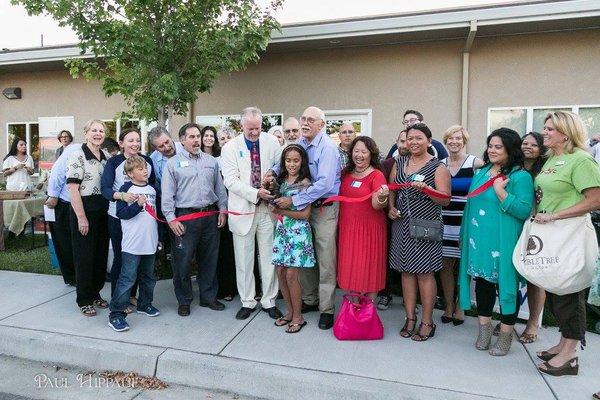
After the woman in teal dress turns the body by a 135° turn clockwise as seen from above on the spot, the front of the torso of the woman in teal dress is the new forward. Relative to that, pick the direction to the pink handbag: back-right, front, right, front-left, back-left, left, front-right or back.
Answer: left

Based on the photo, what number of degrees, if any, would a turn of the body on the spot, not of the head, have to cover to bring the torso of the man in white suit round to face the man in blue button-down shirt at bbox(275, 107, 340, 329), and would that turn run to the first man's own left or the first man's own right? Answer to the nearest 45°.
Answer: approximately 45° to the first man's own left

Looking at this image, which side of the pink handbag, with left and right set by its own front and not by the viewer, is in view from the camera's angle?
front

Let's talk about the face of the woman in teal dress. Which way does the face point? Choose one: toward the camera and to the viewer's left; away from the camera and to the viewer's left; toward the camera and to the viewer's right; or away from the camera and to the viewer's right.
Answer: toward the camera and to the viewer's left

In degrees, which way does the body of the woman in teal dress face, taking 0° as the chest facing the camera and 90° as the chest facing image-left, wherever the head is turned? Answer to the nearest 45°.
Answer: approximately 45°

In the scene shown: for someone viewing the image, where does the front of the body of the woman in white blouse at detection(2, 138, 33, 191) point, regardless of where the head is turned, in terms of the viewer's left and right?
facing the viewer and to the right of the viewer

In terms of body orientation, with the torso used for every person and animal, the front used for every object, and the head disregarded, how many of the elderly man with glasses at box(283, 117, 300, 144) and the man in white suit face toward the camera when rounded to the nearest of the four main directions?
2

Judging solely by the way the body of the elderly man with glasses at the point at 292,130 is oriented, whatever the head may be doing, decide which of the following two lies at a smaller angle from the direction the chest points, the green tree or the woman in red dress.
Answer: the woman in red dress

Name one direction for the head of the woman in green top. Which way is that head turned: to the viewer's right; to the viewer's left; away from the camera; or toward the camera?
to the viewer's left

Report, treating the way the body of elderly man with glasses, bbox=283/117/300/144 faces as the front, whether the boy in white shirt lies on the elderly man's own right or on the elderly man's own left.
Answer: on the elderly man's own right

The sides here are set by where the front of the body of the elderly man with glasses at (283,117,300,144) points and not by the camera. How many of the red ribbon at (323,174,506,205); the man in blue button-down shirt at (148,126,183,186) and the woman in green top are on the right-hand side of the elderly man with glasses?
1
